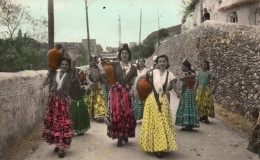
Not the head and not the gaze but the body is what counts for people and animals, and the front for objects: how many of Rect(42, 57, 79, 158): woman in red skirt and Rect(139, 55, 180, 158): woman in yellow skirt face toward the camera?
2

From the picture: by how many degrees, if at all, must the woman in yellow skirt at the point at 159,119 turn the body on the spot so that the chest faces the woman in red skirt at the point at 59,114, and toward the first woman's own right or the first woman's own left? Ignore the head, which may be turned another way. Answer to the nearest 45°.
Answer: approximately 90° to the first woman's own right

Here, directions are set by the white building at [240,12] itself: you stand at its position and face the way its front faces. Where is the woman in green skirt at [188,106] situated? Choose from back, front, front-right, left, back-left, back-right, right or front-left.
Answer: front-left

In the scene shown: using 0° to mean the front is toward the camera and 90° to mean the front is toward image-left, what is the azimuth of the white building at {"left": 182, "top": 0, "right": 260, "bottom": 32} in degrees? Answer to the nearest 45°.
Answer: approximately 45°

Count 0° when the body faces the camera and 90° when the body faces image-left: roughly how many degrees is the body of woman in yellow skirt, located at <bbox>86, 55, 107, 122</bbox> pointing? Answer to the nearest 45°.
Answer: approximately 0°

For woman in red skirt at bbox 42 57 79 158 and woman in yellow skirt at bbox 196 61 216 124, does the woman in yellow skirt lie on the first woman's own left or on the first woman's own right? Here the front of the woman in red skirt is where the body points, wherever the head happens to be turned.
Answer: on the first woman's own left

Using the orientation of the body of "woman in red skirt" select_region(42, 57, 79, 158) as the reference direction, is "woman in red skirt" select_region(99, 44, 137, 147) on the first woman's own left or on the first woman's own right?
on the first woman's own left

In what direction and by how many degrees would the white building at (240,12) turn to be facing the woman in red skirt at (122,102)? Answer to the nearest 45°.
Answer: approximately 45° to its left

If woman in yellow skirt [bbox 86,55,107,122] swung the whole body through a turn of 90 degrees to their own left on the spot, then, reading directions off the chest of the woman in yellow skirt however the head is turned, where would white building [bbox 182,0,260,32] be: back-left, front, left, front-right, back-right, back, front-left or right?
front-left

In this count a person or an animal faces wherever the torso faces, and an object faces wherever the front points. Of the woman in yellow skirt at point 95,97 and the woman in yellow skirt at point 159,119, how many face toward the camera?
2
